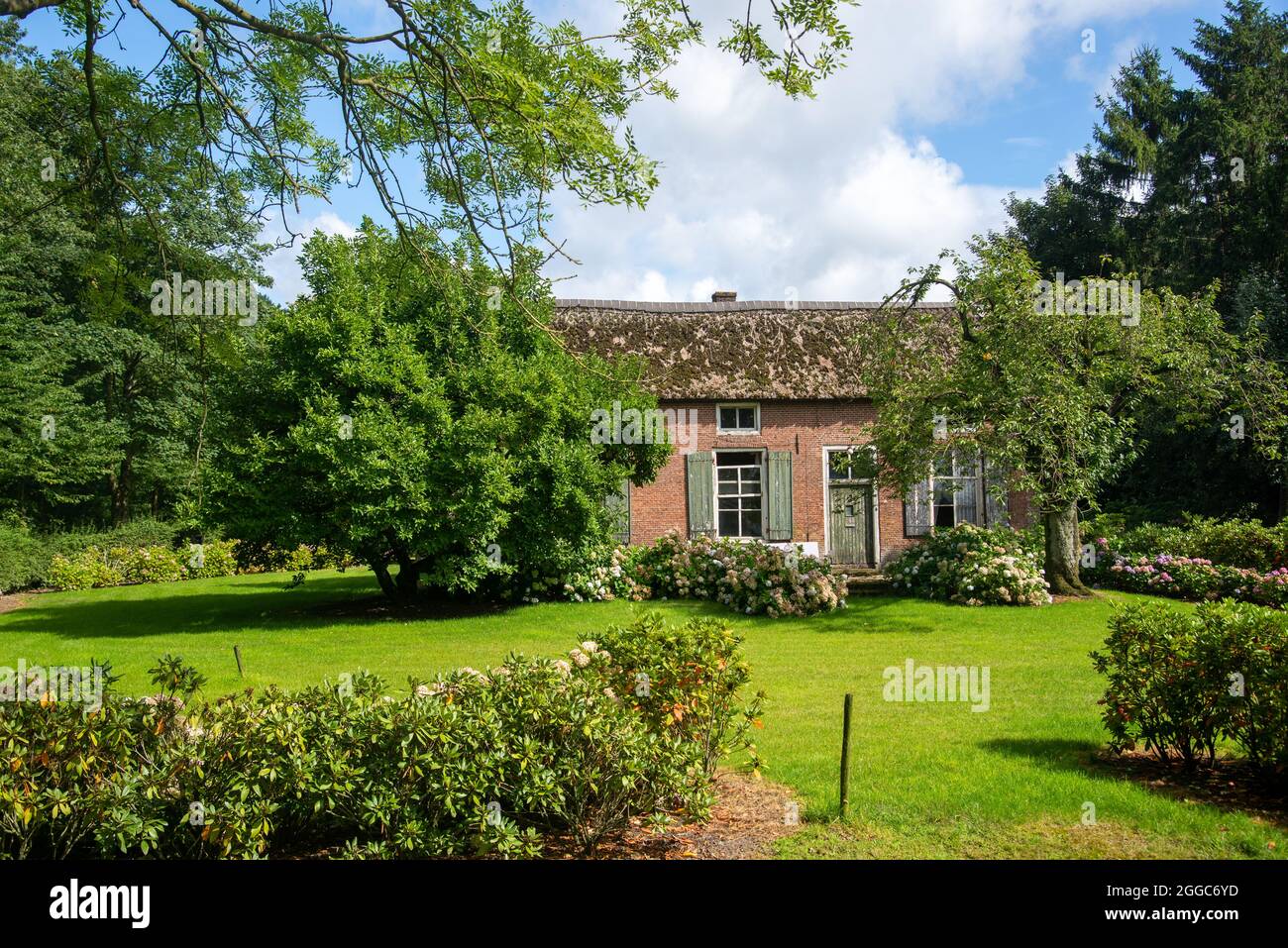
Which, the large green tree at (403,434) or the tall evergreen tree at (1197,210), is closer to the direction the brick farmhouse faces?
the large green tree

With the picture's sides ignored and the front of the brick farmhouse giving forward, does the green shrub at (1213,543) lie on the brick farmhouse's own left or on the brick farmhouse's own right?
on the brick farmhouse's own left

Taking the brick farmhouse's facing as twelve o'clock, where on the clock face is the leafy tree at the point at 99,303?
The leafy tree is roughly at 3 o'clock from the brick farmhouse.

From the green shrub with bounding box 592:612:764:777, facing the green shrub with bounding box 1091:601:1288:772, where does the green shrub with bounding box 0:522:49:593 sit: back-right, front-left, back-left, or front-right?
back-left

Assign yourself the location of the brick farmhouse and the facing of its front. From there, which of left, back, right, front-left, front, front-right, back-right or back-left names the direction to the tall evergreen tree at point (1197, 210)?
back-left

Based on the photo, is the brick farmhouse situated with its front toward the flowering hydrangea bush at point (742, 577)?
yes

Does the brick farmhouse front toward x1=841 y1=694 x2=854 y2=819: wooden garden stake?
yes

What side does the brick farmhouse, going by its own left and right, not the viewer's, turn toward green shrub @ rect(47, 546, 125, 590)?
right

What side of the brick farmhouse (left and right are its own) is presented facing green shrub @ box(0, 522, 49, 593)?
right

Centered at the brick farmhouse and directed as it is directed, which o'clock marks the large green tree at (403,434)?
The large green tree is roughly at 1 o'clock from the brick farmhouse.

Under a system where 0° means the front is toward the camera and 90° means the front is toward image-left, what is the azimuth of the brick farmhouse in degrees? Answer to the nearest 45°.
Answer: approximately 0°
